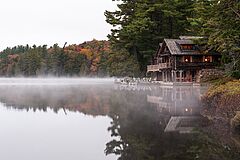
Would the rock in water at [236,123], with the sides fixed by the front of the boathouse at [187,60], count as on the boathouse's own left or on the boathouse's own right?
on the boathouse's own left

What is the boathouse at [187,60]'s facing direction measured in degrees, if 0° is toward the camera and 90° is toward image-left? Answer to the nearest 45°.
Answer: approximately 45°
